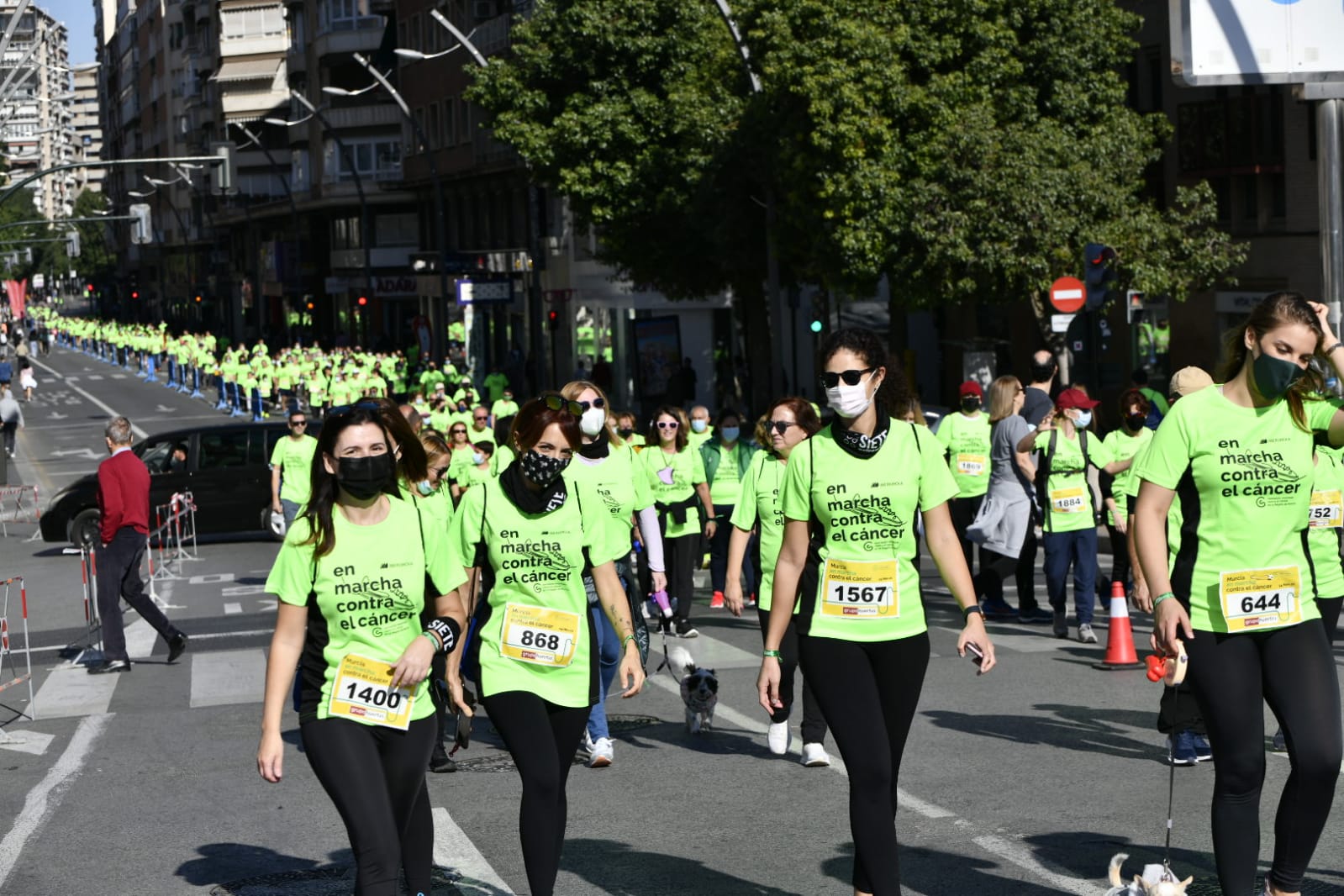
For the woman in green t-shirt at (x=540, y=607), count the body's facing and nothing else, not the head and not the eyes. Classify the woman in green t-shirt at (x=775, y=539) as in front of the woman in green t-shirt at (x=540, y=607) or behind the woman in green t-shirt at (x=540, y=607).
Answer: behind

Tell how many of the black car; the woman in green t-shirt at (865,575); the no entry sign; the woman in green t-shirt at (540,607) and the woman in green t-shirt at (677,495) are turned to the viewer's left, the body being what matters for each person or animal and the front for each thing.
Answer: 1

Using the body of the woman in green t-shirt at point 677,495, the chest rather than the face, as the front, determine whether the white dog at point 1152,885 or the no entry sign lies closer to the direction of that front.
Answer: the white dog

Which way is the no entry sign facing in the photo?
toward the camera

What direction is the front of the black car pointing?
to the viewer's left

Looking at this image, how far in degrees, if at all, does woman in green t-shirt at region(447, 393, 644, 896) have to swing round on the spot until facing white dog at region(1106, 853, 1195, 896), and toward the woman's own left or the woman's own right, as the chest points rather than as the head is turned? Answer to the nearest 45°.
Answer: approximately 45° to the woman's own left

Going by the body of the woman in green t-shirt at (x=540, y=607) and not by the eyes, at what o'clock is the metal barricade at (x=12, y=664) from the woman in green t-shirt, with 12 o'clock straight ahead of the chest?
The metal barricade is roughly at 5 o'clock from the woman in green t-shirt.

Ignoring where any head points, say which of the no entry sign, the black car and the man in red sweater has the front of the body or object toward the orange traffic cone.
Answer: the no entry sign

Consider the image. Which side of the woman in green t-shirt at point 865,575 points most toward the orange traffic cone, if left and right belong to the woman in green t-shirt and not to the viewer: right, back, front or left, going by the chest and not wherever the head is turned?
back

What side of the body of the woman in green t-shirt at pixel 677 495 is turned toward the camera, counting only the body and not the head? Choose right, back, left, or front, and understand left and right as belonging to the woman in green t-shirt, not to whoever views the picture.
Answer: front

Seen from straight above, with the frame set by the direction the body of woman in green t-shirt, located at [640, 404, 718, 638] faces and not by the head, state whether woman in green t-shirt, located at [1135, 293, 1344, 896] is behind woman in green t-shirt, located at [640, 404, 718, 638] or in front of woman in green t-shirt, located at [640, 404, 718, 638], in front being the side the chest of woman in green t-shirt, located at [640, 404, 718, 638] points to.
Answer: in front

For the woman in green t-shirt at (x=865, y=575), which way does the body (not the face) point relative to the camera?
toward the camera

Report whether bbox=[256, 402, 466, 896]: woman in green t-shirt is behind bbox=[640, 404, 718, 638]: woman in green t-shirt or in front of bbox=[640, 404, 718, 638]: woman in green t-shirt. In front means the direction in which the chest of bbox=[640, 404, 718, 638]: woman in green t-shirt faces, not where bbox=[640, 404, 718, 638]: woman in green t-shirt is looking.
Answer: in front

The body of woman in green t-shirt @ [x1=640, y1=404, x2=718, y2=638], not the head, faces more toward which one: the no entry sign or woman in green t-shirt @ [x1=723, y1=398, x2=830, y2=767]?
the woman in green t-shirt

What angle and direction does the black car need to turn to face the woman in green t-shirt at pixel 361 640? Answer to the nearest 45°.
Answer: approximately 90° to its left
